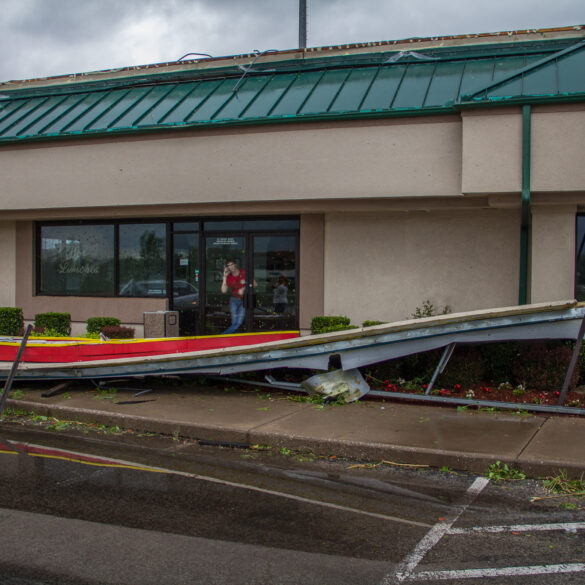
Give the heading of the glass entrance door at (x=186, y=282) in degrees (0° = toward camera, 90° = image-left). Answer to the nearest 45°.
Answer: approximately 0°

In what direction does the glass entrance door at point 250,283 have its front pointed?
toward the camera

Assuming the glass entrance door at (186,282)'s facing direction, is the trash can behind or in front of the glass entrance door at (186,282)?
in front

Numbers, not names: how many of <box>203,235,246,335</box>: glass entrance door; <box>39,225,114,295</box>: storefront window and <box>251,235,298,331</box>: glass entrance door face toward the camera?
3

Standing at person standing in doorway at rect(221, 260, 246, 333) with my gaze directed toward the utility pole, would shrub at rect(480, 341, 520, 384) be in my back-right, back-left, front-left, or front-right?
back-right

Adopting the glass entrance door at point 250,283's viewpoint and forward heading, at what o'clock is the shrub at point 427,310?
The shrub is roughly at 10 o'clock from the glass entrance door.

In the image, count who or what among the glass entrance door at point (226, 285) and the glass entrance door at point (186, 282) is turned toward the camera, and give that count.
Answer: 2

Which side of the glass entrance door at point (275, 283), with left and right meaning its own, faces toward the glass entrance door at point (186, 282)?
right

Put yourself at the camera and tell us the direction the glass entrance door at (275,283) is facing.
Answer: facing the viewer

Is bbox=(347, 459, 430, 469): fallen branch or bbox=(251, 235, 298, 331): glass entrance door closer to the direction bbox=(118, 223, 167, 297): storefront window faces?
the fallen branch
